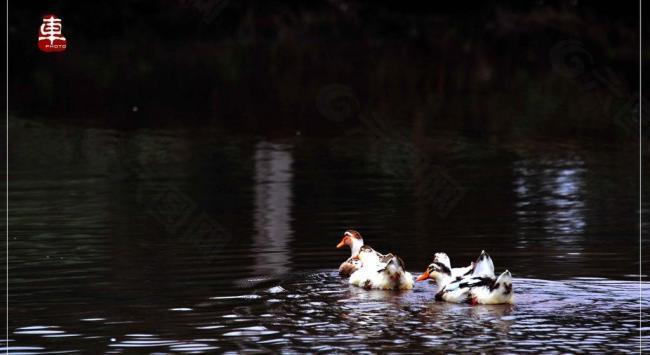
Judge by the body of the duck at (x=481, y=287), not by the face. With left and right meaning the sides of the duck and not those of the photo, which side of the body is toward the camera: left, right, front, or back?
left
